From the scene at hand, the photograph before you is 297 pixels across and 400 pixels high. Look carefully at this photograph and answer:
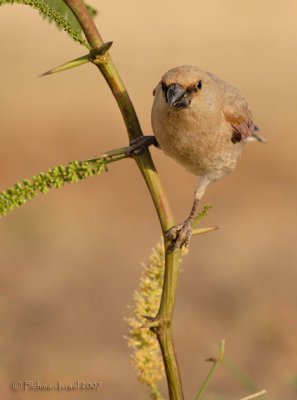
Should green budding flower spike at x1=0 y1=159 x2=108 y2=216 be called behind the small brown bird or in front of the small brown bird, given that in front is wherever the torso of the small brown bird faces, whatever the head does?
in front

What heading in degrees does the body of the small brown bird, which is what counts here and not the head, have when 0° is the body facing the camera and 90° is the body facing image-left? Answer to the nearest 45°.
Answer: approximately 45°
